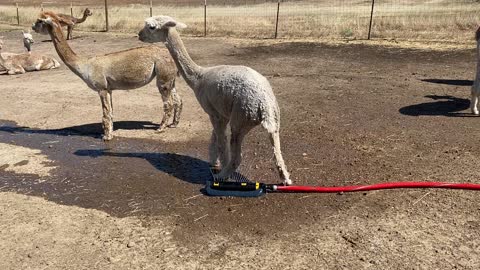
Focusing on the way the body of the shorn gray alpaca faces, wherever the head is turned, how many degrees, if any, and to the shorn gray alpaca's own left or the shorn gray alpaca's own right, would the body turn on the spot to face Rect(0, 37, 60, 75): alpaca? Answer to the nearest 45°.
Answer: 0° — it already faces it

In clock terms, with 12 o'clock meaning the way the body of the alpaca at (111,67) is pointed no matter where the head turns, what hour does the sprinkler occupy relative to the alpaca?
The sprinkler is roughly at 8 o'clock from the alpaca.

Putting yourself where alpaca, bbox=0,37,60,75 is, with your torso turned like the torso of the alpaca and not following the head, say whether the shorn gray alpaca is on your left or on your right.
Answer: on your left

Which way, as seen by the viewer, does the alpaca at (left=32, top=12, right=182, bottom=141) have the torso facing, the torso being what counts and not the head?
to the viewer's left

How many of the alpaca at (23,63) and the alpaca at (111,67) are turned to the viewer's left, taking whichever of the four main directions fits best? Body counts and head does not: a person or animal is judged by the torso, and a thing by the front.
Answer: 2

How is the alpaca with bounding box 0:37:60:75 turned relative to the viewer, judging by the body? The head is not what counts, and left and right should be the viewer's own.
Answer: facing to the left of the viewer

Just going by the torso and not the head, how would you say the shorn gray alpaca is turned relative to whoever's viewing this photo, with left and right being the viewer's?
facing away from the viewer and to the left of the viewer
